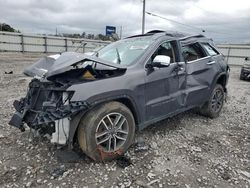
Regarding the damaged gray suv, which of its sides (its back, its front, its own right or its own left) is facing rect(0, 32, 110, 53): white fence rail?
right

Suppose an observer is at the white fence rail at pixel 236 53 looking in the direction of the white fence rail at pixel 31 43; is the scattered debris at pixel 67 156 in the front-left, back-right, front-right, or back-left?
front-left

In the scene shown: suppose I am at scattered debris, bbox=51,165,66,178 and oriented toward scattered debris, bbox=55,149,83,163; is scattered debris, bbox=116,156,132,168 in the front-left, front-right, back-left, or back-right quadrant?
front-right

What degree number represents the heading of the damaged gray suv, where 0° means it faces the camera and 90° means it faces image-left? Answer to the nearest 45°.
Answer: approximately 45°

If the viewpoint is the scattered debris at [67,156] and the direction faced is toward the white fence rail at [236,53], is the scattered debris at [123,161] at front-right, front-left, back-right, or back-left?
front-right

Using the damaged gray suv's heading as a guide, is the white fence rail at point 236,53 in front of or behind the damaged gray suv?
behind
